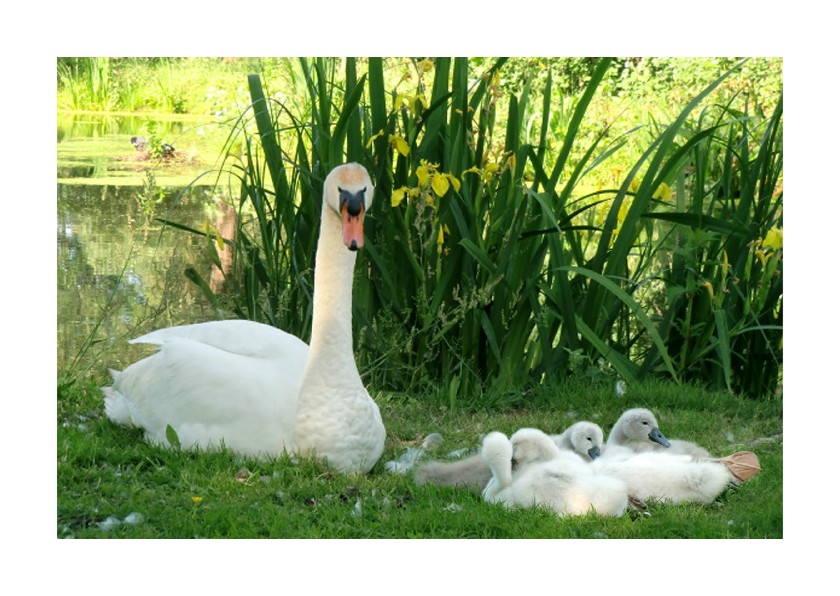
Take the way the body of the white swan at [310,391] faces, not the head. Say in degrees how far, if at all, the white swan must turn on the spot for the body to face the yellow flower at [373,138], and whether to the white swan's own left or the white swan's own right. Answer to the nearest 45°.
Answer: approximately 135° to the white swan's own left

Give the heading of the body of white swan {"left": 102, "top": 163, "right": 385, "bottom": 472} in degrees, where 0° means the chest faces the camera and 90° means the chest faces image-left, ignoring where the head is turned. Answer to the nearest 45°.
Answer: approximately 315°

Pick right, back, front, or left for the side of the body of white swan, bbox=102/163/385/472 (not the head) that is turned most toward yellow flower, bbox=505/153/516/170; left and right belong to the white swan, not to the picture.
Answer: left

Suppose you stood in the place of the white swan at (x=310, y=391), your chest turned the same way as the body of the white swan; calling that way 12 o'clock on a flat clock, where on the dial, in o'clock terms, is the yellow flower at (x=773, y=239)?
The yellow flower is roughly at 10 o'clock from the white swan.
